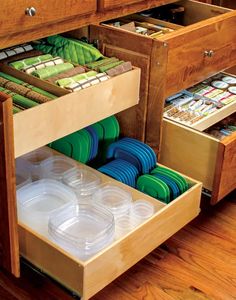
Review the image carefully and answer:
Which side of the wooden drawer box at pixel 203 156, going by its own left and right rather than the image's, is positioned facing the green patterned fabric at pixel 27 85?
right

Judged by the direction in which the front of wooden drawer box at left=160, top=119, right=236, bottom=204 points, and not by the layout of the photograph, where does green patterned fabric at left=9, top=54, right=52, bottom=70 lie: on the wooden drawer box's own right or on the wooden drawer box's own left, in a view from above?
on the wooden drawer box's own right

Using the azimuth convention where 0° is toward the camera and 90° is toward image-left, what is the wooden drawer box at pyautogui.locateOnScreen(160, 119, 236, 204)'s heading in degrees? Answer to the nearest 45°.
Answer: approximately 315°

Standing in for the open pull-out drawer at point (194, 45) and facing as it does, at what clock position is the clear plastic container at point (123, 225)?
The clear plastic container is roughly at 2 o'clock from the open pull-out drawer.

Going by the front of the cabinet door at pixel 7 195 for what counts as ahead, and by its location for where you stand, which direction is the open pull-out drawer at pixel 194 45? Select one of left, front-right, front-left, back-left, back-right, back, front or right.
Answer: back
